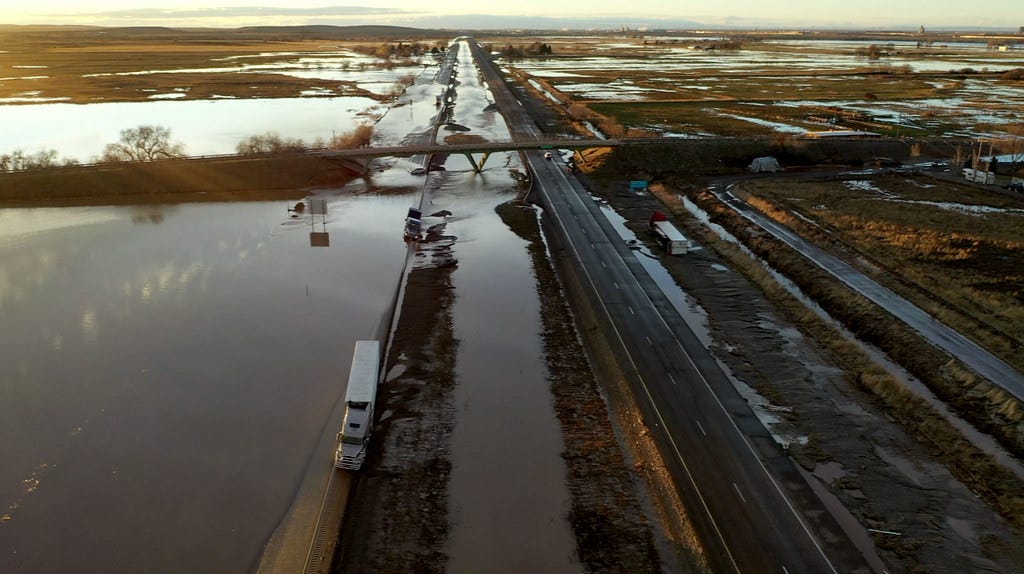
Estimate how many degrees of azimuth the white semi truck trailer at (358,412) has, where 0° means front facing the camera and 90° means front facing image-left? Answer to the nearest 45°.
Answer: approximately 0°
